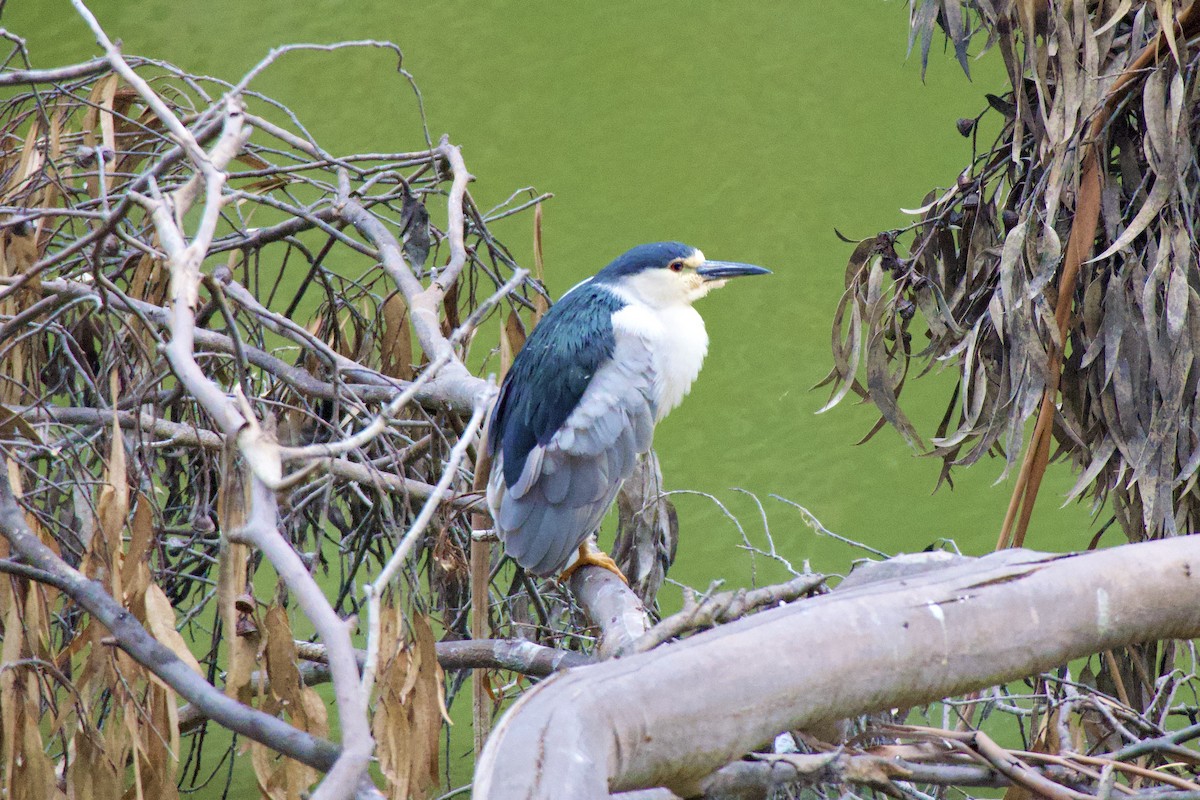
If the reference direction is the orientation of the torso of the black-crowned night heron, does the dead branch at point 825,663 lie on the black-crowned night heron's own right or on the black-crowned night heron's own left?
on the black-crowned night heron's own right

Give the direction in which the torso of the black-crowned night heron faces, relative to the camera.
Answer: to the viewer's right
